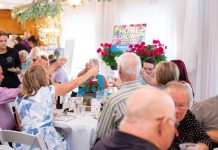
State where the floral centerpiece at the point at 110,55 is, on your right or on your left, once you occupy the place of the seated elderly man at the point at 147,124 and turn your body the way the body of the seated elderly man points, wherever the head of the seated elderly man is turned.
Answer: on your left

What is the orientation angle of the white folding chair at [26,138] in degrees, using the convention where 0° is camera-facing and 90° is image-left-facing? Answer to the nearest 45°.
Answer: approximately 225°

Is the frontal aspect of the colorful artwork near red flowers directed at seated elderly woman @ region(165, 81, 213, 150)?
yes

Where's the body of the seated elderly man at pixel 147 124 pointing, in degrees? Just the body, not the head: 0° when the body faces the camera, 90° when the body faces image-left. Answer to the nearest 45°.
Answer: approximately 225°

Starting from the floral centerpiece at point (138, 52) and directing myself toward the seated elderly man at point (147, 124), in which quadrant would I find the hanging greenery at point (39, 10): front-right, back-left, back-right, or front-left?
back-right

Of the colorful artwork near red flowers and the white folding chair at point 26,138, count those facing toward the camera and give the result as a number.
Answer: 1

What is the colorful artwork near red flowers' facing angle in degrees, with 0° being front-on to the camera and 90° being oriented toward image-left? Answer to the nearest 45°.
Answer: approximately 0°

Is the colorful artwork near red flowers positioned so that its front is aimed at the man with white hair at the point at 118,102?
yes

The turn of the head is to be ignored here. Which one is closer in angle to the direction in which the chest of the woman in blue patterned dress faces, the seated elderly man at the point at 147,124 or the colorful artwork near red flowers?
the colorful artwork near red flowers

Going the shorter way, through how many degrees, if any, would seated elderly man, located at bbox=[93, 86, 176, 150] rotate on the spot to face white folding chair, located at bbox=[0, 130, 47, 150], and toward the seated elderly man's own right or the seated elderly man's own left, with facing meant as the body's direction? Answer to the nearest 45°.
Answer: approximately 90° to the seated elderly man's own left
